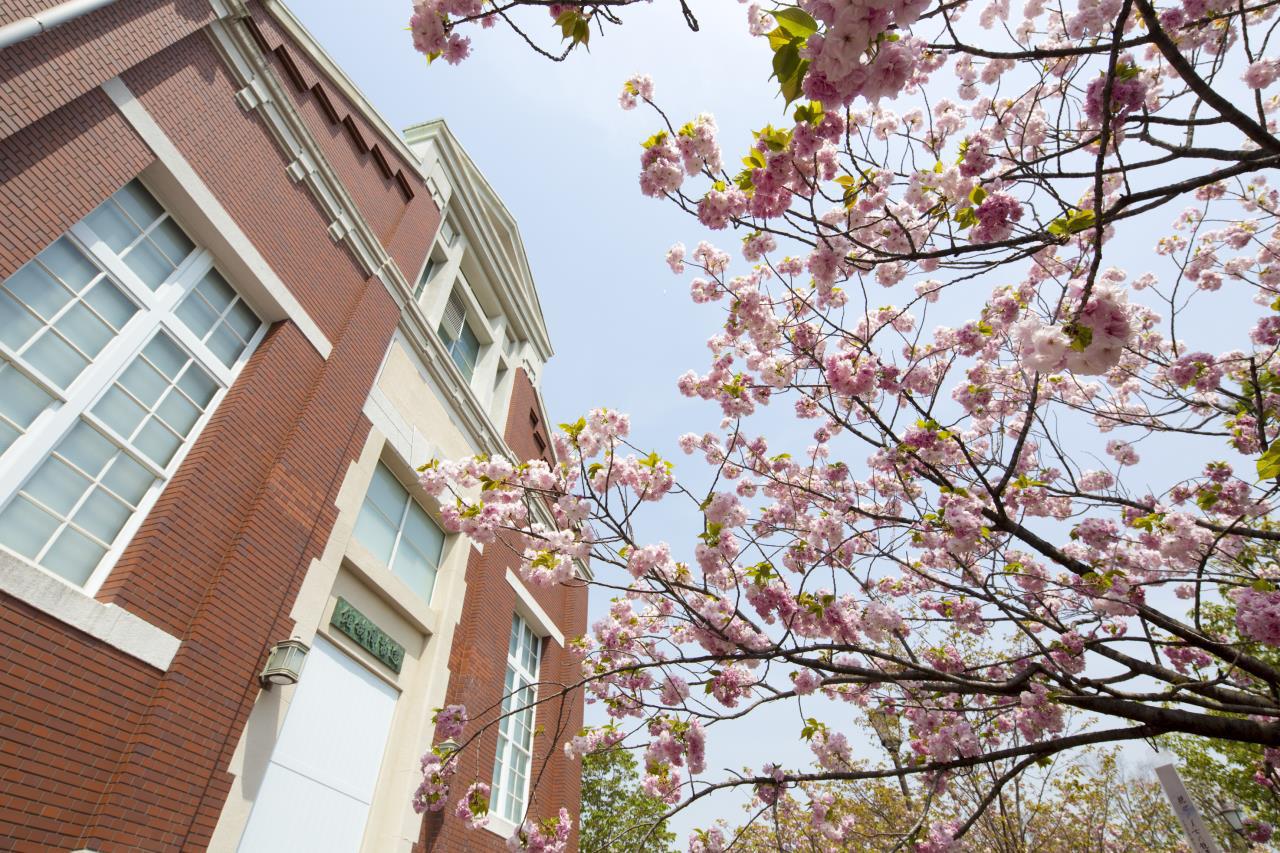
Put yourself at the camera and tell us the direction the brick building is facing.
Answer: facing the viewer and to the right of the viewer

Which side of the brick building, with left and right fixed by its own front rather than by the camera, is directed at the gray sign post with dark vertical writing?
front
